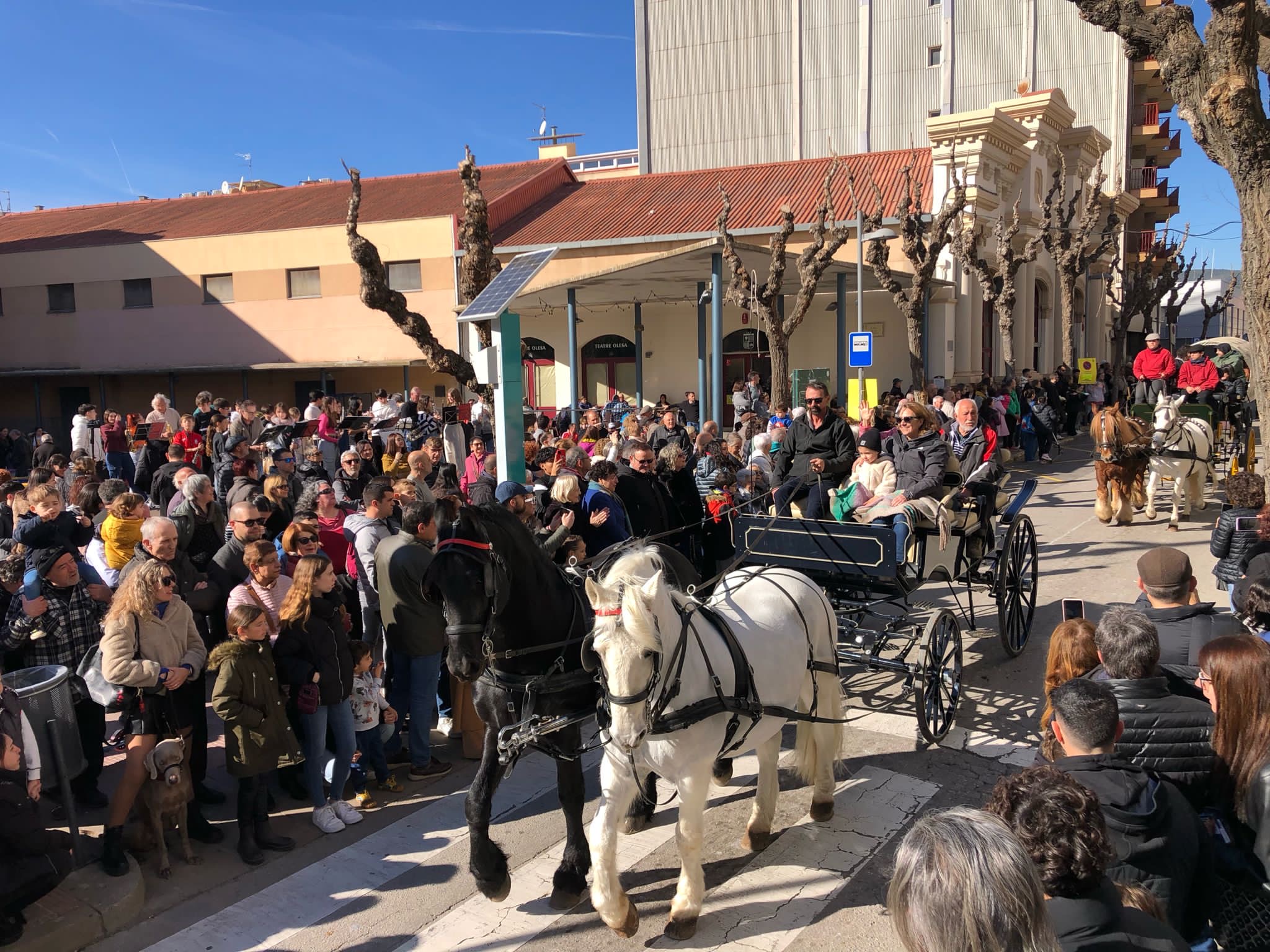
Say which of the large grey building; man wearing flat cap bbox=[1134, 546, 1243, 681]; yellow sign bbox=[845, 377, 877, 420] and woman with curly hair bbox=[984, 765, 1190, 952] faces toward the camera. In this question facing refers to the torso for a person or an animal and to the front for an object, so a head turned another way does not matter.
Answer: the yellow sign

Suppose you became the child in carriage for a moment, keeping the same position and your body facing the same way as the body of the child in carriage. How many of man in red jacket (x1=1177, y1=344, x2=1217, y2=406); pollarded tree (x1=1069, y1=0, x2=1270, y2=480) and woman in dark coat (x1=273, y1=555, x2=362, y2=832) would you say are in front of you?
1

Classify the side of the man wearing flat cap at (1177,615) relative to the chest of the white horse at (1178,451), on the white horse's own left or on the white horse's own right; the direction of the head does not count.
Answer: on the white horse's own left

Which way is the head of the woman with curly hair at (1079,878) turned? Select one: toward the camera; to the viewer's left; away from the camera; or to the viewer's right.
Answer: away from the camera

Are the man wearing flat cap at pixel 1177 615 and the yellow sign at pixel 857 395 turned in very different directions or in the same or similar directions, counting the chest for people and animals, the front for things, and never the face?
very different directions

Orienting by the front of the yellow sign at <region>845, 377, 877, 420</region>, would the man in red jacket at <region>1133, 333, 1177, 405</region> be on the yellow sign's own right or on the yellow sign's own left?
on the yellow sign's own left

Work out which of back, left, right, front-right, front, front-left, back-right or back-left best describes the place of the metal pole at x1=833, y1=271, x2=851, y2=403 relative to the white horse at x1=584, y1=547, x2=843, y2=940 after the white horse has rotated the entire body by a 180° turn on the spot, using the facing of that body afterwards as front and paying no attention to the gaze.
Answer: front-left

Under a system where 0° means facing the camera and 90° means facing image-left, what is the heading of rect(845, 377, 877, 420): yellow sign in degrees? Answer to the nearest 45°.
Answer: approximately 0°

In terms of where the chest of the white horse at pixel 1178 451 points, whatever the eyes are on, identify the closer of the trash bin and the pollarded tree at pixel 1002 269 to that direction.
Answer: the trash bin

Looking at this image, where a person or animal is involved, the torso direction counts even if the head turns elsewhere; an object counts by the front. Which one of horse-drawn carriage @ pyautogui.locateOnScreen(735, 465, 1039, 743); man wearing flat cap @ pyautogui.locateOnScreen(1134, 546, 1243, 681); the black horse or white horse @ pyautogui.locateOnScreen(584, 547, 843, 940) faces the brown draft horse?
the man wearing flat cap

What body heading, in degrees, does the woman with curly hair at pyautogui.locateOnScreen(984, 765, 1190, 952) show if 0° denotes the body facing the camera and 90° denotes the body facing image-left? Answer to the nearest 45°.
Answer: approximately 135°

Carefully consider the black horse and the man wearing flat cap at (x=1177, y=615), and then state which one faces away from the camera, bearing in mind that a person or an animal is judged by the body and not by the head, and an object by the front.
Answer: the man wearing flat cap
